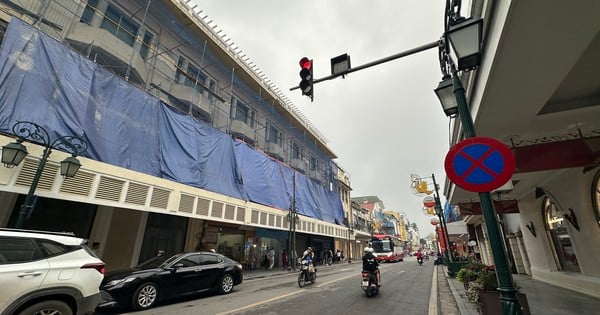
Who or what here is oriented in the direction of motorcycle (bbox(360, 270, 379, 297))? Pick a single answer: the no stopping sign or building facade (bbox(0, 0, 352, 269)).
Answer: the building facade

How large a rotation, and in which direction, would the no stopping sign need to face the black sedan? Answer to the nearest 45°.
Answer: approximately 90° to its right

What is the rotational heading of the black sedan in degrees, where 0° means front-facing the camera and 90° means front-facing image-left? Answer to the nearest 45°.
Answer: approximately 45°

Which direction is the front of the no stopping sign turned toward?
toward the camera

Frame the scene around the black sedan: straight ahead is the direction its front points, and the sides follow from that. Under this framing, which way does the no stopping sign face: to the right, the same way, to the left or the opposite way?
the same way

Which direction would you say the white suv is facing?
to the viewer's left

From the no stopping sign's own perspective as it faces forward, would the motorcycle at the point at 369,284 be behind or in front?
behind

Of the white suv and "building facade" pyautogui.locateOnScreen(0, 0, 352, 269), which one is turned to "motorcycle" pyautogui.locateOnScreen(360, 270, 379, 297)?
the building facade

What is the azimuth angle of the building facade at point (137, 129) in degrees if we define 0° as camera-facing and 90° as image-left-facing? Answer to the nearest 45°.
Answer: approximately 315°

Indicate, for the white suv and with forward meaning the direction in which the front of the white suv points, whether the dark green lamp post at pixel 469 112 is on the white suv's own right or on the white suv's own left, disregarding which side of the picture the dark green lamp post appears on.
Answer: on the white suv's own left

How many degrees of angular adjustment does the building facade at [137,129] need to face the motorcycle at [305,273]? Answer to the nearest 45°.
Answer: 0° — it already faces it

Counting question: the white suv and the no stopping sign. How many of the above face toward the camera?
1

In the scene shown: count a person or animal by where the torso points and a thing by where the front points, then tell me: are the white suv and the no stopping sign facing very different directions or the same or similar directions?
same or similar directions

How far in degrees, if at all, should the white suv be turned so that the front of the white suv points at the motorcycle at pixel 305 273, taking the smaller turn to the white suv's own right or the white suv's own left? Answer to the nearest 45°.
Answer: approximately 180°

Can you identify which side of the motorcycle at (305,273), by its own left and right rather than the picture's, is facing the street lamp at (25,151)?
front

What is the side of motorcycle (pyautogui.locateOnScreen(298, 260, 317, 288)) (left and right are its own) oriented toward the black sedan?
front
